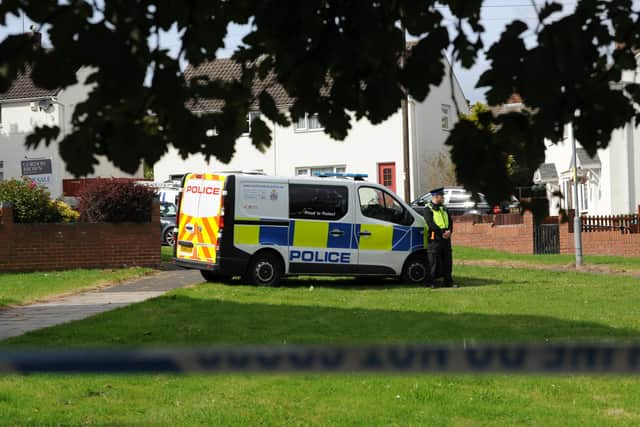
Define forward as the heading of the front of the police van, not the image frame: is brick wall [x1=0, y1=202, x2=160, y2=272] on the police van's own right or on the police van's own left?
on the police van's own left

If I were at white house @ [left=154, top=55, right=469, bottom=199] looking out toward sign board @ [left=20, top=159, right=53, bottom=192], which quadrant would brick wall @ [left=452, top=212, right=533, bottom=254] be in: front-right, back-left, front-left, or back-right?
back-left

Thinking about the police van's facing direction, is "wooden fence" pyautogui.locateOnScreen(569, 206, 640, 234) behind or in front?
in front

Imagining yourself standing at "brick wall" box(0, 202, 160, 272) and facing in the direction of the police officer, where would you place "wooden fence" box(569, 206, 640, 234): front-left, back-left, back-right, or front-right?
front-left

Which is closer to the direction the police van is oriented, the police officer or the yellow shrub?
the police officer

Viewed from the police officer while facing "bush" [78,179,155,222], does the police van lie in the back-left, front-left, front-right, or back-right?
front-left

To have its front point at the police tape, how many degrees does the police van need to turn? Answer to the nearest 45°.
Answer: approximately 135° to its right

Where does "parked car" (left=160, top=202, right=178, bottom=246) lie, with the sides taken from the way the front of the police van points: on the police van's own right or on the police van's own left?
on the police van's own left

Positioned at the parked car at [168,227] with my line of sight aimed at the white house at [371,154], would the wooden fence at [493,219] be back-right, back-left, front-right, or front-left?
front-right

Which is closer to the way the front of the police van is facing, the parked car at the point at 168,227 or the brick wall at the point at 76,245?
the parked car

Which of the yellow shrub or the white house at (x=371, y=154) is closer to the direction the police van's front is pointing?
the white house

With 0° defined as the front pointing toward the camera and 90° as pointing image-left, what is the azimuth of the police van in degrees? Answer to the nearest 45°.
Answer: approximately 225°

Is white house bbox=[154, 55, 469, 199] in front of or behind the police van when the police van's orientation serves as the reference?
in front

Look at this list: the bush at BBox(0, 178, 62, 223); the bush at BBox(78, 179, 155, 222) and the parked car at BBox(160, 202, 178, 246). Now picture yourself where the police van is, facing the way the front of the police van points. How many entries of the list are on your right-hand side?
0

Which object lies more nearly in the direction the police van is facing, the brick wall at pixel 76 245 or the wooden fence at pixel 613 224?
the wooden fence
